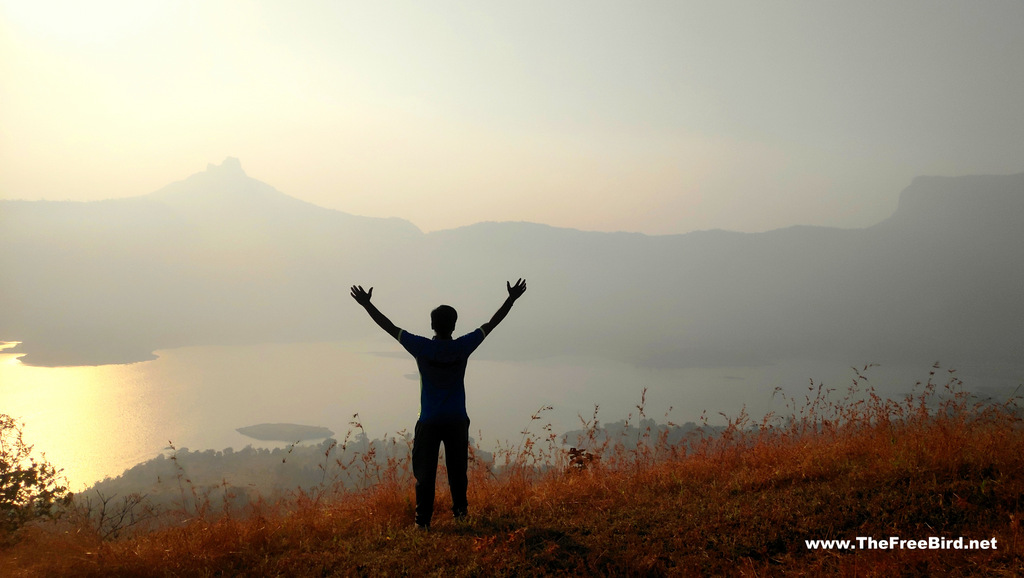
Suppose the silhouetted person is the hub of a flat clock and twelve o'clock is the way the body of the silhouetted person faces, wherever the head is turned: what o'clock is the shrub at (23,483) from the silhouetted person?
The shrub is roughly at 10 o'clock from the silhouetted person.

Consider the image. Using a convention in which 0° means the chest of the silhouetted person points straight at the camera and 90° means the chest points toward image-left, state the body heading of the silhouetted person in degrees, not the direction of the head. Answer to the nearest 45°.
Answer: approximately 180°
